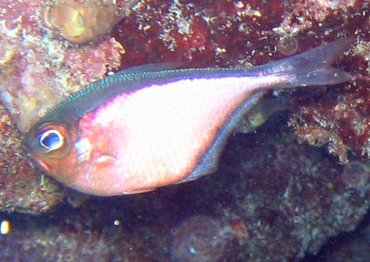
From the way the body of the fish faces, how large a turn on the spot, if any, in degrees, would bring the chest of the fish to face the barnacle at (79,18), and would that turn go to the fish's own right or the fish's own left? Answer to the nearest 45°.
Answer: approximately 90° to the fish's own right

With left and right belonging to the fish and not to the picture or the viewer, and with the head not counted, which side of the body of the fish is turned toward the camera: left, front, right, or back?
left
